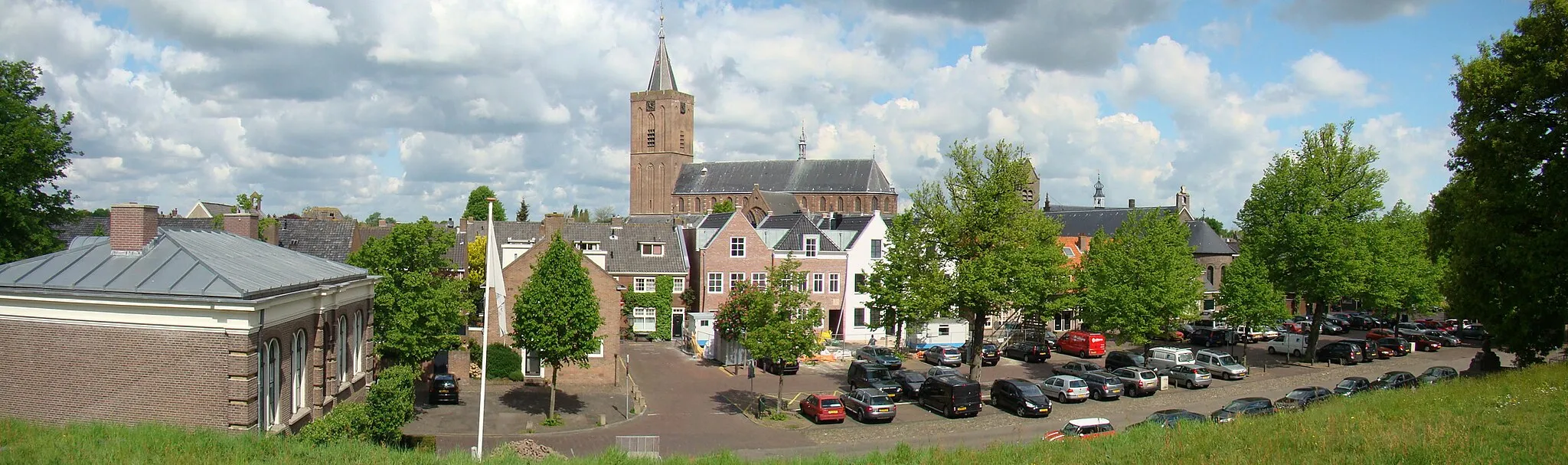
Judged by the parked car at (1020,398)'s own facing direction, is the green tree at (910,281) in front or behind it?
behind

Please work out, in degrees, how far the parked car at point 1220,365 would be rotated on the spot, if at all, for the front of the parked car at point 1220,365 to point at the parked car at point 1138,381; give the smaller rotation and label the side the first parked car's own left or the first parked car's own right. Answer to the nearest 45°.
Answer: approximately 90° to the first parked car's own right

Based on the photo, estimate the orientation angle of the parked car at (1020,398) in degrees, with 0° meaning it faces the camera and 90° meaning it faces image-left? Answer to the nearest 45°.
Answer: approximately 315°

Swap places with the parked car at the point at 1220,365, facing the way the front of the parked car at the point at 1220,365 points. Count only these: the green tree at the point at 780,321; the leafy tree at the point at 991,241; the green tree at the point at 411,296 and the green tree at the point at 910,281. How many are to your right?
4

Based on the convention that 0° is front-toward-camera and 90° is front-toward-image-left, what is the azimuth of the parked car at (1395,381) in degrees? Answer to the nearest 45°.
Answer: approximately 45°

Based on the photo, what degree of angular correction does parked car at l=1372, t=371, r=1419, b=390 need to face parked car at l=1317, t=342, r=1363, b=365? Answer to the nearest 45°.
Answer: approximately 135° to its right

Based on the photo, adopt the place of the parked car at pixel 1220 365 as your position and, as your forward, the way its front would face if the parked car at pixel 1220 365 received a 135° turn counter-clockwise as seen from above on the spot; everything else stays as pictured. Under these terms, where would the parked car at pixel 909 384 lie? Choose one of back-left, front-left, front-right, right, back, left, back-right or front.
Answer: back-left

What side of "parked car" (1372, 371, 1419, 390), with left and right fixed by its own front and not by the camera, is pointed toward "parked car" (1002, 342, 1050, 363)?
right

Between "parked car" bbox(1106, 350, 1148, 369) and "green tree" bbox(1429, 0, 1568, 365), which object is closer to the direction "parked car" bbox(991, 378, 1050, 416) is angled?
the green tree
